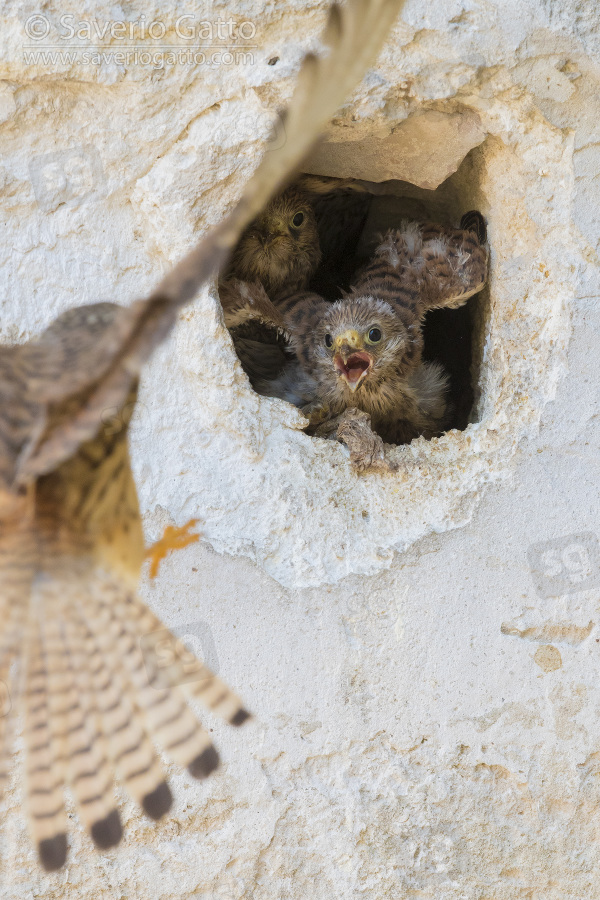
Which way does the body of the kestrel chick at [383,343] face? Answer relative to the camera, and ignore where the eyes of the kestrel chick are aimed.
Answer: toward the camera
